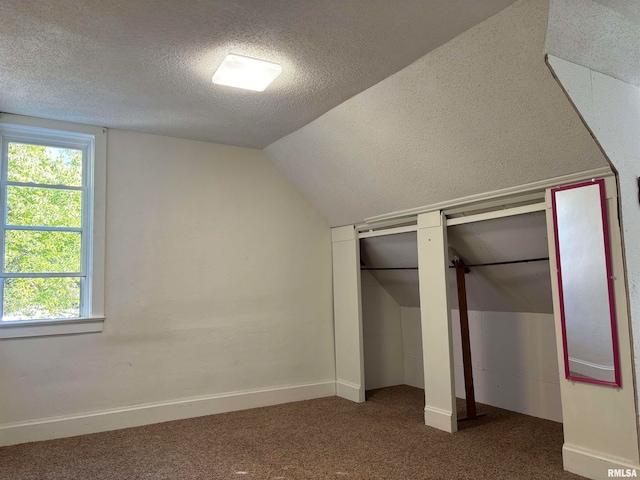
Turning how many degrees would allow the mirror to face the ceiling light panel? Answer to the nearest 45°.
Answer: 0° — it already faces it

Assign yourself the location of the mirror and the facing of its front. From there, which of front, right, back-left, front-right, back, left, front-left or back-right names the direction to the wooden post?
right

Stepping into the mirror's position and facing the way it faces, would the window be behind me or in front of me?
in front

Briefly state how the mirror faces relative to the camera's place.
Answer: facing the viewer and to the left of the viewer
